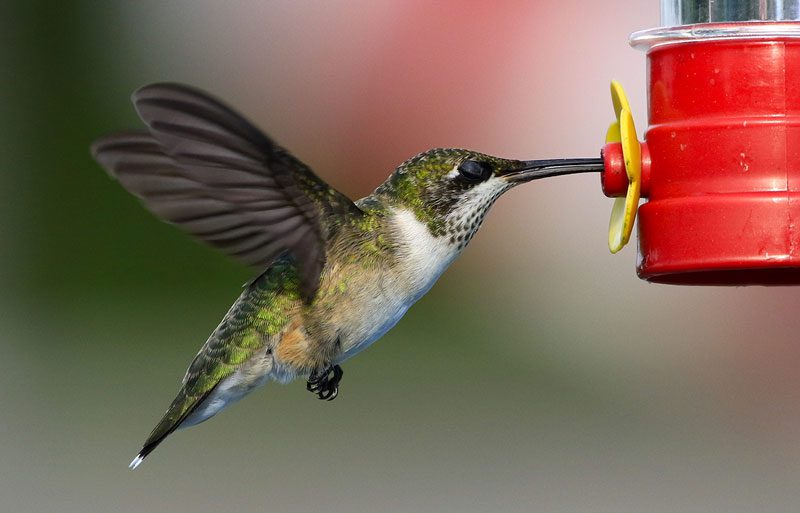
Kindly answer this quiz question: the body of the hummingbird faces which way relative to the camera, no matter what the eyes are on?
to the viewer's right

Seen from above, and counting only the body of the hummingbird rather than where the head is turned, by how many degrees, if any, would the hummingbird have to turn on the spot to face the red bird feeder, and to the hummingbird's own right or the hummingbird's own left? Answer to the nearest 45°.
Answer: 0° — it already faces it
